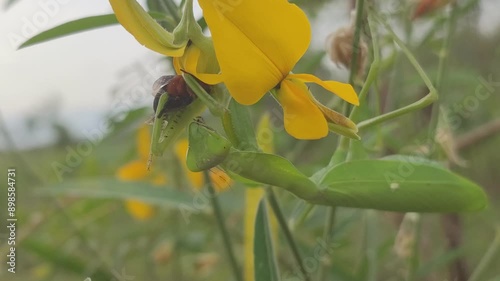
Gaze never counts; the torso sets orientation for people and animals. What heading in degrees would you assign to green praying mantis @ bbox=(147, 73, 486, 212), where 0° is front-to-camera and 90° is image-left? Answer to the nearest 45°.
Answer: approximately 90°
